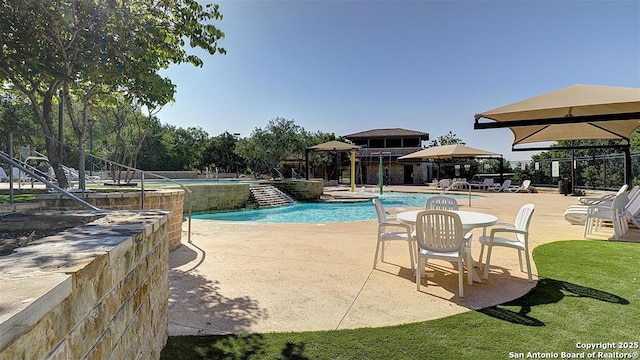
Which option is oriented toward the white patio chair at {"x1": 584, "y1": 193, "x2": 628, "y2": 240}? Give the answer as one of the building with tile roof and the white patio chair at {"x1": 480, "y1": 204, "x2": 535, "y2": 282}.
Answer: the building with tile roof

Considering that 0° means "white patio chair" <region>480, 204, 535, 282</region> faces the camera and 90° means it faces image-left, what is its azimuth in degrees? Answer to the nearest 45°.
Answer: approximately 90°

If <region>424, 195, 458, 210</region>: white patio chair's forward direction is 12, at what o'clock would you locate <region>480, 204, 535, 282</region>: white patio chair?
<region>480, 204, 535, 282</region>: white patio chair is roughly at 11 o'clock from <region>424, 195, 458, 210</region>: white patio chair.

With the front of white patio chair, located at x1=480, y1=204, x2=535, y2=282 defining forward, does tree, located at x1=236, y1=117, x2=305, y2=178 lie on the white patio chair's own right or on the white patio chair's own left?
on the white patio chair's own right

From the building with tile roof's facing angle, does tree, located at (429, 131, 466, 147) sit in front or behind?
behind

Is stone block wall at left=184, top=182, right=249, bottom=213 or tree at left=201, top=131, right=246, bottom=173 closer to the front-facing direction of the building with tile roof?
the stone block wall

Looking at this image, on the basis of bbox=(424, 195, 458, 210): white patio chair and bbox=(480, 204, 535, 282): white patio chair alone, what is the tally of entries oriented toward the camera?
1

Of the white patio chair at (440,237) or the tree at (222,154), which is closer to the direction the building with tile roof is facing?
the white patio chair

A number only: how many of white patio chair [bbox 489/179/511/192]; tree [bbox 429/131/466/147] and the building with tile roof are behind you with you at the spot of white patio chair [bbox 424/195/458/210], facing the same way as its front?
3

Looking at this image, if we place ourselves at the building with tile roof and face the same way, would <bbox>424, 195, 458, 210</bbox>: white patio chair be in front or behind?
in front
